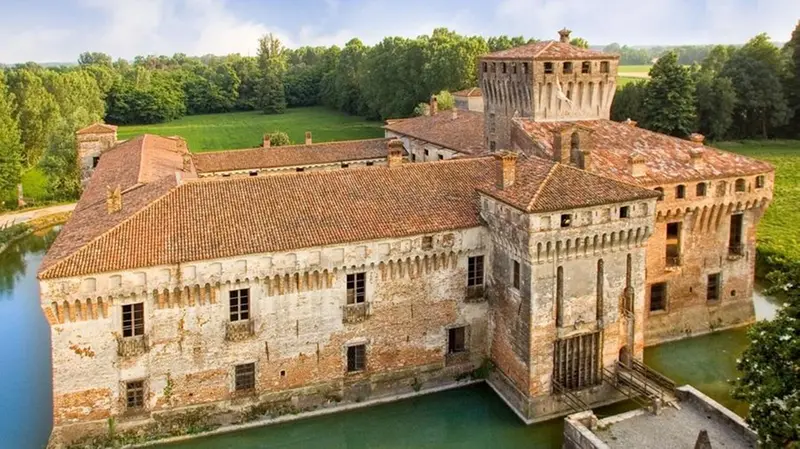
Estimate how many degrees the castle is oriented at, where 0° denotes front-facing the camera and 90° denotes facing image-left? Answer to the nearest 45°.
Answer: approximately 315°
